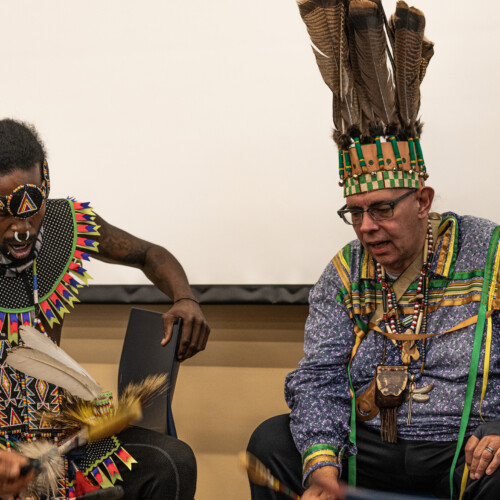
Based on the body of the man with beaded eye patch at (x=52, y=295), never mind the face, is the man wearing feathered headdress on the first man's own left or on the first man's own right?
on the first man's own left

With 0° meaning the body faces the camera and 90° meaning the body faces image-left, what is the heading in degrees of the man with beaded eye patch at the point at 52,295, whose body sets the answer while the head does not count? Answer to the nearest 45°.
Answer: approximately 0°
